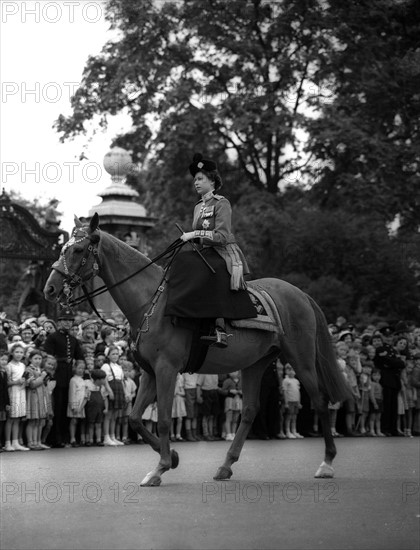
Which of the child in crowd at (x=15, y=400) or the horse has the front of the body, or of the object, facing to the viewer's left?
the horse

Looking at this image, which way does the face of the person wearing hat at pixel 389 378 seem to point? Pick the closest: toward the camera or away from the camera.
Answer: toward the camera

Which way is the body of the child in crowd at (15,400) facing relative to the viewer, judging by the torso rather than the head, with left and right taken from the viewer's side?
facing the viewer and to the right of the viewer

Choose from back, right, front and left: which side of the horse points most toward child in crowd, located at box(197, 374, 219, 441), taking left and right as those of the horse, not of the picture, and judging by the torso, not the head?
right

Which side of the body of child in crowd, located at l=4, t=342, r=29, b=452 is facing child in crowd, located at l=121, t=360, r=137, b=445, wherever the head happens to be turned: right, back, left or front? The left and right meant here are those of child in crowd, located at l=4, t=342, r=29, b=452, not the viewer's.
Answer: left

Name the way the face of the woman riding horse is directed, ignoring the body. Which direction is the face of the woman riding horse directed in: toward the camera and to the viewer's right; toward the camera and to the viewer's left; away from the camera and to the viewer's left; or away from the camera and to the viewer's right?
toward the camera and to the viewer's left

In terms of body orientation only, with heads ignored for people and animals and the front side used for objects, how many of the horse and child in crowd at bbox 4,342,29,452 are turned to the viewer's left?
1

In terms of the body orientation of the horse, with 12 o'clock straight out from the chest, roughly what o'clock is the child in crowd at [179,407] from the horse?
The child in crowd is roughly at 3 o'clock from the horse.

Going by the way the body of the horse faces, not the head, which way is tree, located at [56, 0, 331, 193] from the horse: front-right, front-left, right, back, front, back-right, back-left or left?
right

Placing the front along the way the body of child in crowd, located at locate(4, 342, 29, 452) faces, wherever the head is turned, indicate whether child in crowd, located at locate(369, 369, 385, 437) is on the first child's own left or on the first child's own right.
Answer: on the first child's own left

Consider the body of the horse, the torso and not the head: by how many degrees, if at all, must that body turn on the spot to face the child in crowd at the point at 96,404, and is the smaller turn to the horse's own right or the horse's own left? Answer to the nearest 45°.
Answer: approximately 90° to the horse's own right

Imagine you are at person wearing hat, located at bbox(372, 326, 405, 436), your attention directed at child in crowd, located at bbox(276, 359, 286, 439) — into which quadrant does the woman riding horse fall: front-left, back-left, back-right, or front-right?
front-left

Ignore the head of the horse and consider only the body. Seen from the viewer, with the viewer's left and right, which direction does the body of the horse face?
facing to the left of the viewer

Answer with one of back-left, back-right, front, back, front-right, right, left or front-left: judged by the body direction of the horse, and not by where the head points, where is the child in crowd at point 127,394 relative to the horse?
right
